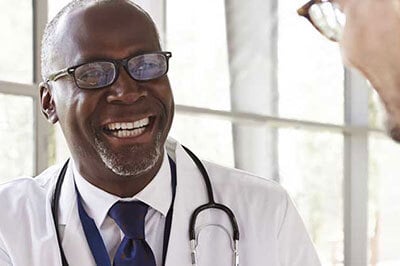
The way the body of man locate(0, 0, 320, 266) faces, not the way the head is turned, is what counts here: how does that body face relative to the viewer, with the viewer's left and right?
facing the viewer

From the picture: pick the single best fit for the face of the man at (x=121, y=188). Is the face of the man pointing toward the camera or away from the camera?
toward the camera

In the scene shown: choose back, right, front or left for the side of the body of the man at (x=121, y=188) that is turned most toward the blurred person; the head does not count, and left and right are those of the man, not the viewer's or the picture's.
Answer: front
